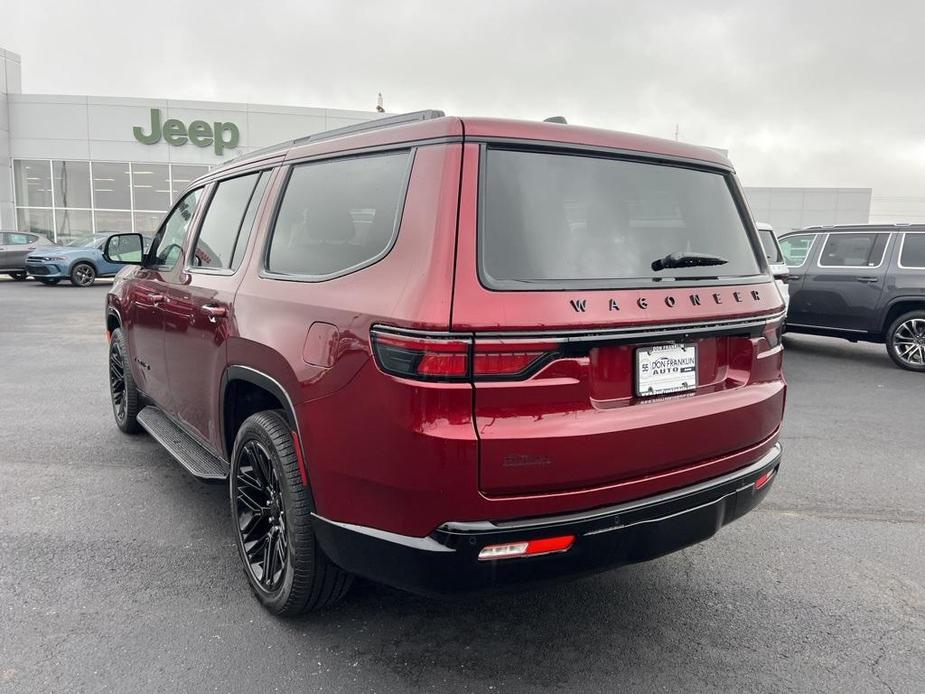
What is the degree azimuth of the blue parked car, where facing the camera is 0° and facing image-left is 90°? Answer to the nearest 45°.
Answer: approximately 45°

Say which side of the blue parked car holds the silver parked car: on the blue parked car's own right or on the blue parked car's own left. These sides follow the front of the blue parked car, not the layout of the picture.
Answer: on the blue parked car's own right

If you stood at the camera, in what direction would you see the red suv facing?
facing away from the viewer and to the left of the viewer

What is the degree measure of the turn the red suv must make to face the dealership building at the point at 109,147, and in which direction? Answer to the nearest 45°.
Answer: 0° — it already faces it
